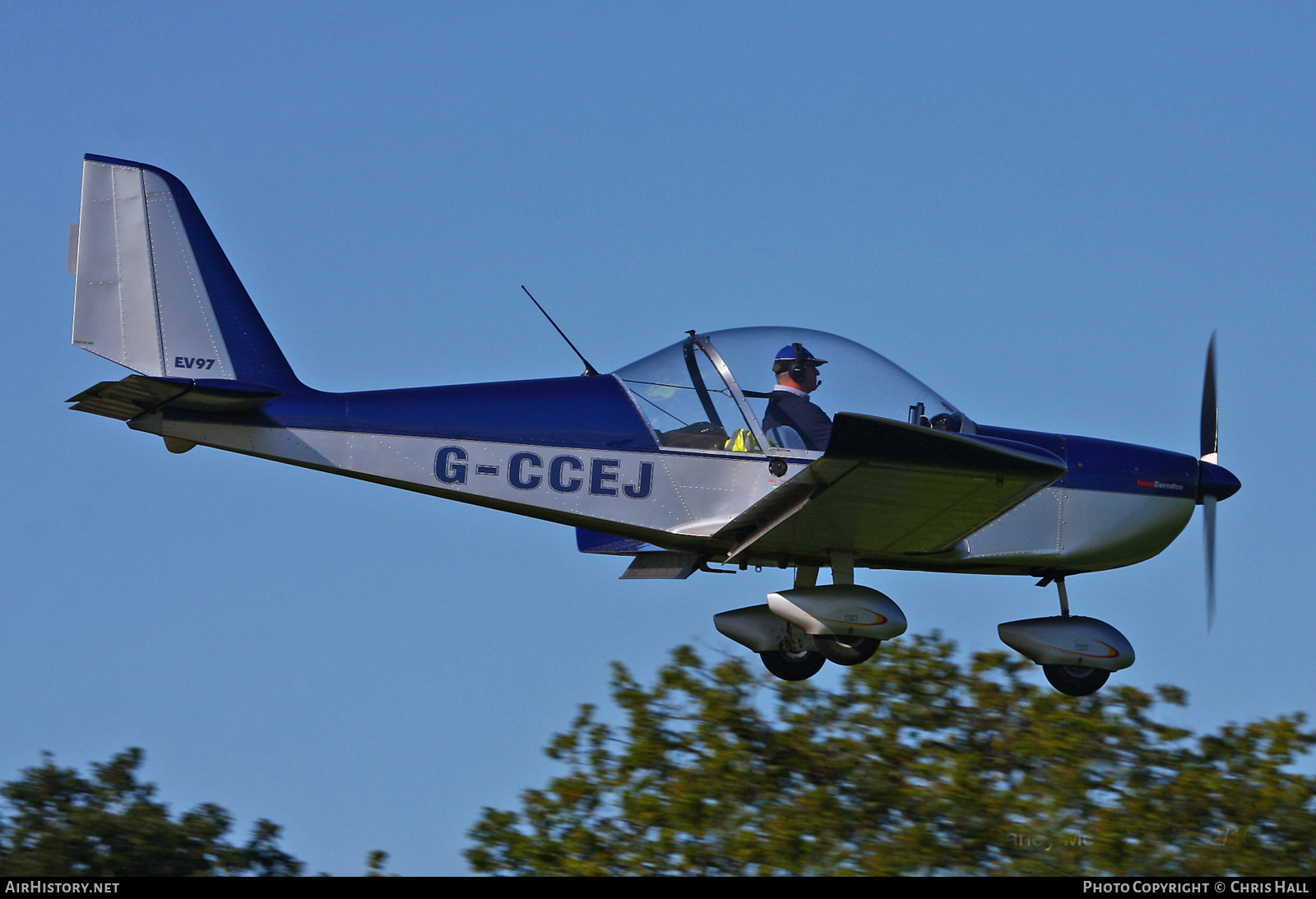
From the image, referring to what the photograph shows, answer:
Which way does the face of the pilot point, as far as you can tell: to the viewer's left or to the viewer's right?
to the viewer's right

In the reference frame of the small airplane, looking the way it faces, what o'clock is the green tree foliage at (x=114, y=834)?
The green tree foliage is roughly at 8 o'clock from the small airplane.

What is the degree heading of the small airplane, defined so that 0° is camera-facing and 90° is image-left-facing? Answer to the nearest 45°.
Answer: approximately 270°
